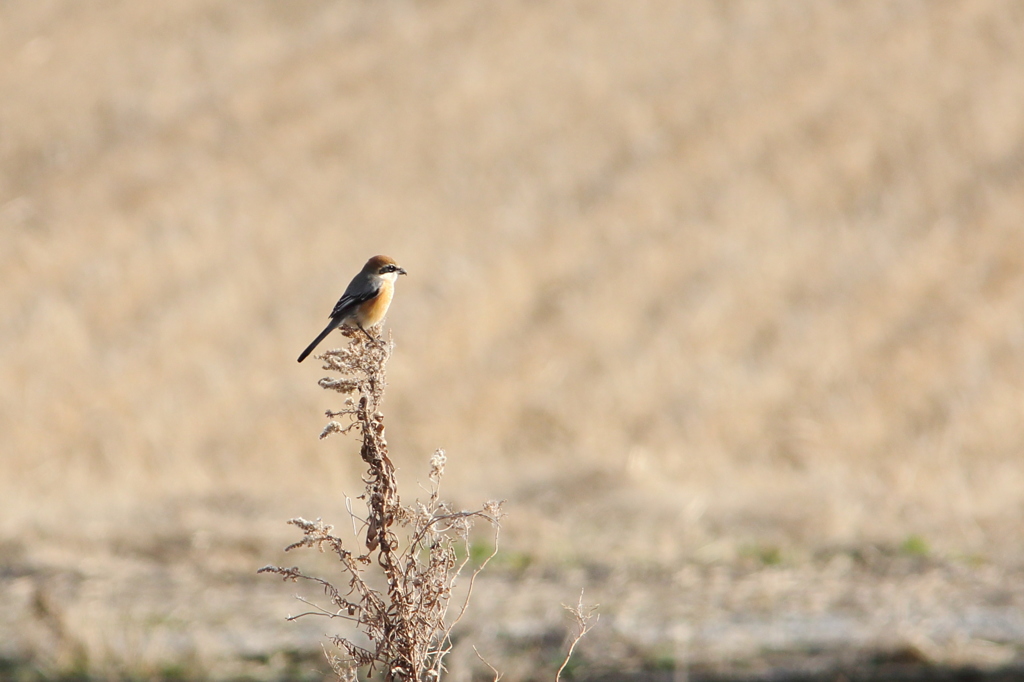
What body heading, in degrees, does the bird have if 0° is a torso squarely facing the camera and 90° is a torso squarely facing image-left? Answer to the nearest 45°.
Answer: approximately 270°
